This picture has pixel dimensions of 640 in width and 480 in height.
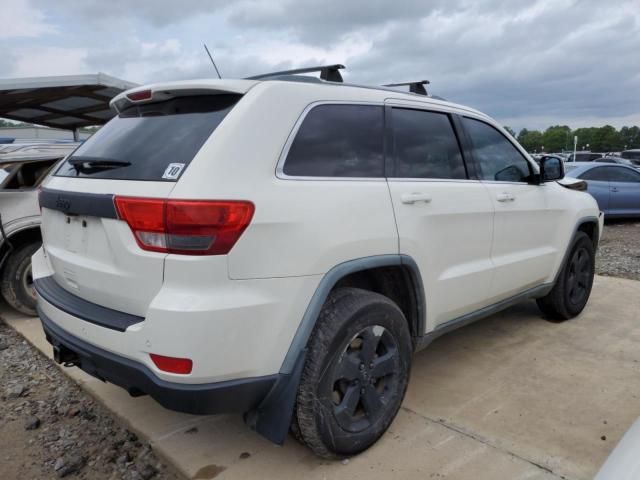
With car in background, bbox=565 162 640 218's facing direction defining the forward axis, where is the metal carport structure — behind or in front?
behind

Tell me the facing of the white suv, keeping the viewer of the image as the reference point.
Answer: facing away from the viewer and to the right of the viewer

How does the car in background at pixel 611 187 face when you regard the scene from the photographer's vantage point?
facing to the right of the viewer

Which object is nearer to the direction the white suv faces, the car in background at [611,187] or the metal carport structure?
the car in background

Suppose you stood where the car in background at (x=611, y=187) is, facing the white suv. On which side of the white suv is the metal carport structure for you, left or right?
right

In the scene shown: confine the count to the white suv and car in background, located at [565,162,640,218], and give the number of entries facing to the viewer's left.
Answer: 0

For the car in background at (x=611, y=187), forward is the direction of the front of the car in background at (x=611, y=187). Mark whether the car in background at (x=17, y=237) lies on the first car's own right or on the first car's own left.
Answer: on the first car's own right

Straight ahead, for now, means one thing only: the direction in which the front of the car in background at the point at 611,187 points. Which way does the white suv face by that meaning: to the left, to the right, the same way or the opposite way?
to the left

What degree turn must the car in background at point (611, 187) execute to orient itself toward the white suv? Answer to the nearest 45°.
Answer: approximately 90° to its right

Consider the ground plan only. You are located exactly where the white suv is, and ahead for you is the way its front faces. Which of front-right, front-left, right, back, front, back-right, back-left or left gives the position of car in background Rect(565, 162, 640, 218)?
front
